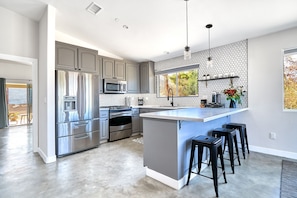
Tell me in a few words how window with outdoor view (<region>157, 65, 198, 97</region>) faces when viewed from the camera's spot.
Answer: facing the viewer and to the left of the viewer

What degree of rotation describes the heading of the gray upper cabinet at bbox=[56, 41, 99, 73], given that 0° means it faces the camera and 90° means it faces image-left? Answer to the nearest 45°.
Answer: approximately 315°

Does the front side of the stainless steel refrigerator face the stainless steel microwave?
no

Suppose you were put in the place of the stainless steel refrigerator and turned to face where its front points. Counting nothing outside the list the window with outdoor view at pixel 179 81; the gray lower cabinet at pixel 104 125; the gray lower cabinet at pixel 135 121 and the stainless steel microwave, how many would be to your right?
0

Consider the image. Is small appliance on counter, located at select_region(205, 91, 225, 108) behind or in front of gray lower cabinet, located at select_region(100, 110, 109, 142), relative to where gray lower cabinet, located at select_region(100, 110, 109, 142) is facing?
in front

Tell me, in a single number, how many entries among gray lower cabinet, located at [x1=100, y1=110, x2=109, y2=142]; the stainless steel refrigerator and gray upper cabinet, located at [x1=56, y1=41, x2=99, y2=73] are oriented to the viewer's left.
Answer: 0

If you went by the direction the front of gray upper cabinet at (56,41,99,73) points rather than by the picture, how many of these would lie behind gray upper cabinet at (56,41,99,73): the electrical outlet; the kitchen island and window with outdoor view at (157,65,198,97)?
0

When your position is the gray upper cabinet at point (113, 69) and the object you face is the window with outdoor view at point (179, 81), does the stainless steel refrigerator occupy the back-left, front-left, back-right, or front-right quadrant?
back-right

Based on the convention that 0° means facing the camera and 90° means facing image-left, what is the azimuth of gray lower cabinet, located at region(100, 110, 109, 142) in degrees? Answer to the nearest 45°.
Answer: approximately 315°

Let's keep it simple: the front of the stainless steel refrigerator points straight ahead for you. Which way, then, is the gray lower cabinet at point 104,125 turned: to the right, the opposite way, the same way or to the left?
the same way

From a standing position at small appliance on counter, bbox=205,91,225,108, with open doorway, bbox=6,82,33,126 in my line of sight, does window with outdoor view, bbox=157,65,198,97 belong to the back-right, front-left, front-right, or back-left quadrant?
front-right

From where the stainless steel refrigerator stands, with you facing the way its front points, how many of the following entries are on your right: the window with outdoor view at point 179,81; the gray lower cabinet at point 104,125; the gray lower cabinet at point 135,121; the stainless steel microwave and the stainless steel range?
0

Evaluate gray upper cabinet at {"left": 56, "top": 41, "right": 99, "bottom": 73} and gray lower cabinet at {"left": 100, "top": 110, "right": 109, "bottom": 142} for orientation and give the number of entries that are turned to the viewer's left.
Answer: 0
